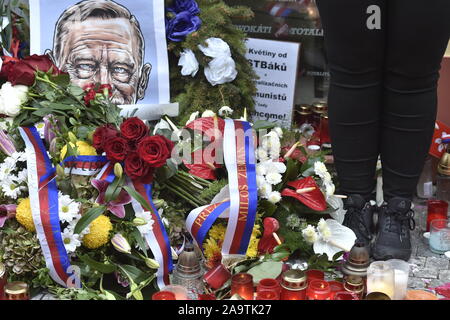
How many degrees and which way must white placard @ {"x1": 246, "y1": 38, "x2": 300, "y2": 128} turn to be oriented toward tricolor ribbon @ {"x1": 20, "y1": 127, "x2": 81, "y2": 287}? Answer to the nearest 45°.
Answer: approximately 45° to its right

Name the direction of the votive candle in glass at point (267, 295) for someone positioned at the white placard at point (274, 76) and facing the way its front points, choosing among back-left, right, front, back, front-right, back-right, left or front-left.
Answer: front

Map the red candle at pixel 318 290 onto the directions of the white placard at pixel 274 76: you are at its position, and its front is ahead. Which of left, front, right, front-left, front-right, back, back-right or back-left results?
front

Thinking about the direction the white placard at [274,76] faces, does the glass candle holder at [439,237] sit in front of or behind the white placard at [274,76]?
in front

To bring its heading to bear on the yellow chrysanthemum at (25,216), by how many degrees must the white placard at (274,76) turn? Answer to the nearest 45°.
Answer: approximately 45° to its right

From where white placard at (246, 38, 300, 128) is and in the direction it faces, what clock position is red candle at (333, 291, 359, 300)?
The red candle is roughly at 12 o'clock from the white placard.

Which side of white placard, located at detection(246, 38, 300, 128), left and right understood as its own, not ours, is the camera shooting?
front

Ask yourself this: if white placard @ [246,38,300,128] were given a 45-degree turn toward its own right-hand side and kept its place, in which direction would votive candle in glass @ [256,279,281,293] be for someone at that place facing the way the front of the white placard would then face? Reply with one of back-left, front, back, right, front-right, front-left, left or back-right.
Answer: front-left

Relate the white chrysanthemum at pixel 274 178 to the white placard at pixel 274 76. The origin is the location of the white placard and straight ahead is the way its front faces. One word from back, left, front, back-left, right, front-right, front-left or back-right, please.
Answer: front

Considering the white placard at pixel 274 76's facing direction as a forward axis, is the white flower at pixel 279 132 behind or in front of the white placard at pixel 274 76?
in front

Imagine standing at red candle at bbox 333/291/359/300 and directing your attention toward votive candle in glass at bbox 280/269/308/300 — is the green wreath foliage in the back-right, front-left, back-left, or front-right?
front-right

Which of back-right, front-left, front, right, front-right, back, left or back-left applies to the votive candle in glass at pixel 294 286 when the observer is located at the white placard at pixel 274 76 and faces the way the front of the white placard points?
front

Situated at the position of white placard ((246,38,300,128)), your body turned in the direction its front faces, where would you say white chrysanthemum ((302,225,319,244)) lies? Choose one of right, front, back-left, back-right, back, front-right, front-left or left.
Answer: front

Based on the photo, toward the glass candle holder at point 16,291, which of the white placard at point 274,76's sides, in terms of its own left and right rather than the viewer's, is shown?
front

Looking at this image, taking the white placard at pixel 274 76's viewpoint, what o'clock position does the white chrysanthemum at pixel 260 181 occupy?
The white chrysanthemum is roughly at 12 o'clock from the white placard.

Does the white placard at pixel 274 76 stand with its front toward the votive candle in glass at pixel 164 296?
yes

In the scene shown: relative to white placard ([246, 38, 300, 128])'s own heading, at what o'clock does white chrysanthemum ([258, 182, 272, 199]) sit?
The white chrysanthemum is roughly at 12 o'clock from the white placard.

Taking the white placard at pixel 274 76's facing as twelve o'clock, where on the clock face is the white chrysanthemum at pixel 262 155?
The white chrysanthemum is roughly at 12 o'clock from the white placard.

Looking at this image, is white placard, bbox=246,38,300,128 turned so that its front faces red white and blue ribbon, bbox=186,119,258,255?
yes

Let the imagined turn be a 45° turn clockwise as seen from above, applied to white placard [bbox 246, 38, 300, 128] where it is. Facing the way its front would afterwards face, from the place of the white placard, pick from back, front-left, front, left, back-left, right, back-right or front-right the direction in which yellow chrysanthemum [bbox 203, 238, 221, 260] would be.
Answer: front-left

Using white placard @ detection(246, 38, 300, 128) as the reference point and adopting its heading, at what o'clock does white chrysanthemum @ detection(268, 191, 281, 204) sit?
The white chrysanthemum is roughly at 12 o'clock from the white placard.
